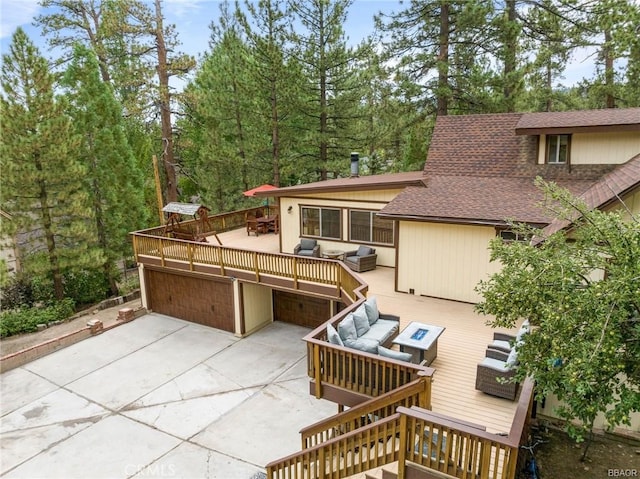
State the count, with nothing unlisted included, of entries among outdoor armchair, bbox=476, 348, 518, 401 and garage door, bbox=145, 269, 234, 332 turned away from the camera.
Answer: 0

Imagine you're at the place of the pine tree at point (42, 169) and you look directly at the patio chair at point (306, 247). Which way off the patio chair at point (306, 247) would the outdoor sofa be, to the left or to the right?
right

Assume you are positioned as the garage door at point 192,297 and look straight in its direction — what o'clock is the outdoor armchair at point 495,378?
The outdoor armchair is roughly at 10 o'clock from the garage door.

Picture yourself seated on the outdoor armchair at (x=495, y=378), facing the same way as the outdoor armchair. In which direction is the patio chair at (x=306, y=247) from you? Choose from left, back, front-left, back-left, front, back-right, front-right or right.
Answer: front-right

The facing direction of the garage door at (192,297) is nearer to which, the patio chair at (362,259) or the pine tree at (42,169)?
the pine tree

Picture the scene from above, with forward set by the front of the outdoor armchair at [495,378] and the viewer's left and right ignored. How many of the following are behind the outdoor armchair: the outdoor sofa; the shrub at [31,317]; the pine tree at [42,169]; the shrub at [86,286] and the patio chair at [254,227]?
0

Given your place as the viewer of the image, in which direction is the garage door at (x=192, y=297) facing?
facing the viewer and to the left of the viewer

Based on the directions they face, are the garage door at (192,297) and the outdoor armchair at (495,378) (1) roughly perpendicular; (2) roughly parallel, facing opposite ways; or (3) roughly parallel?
roughly perpendicular

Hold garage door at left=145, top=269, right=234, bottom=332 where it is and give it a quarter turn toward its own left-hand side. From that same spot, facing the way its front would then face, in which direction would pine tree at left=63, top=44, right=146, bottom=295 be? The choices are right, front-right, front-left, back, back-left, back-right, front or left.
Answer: back

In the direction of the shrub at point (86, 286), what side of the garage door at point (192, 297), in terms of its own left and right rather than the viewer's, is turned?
right

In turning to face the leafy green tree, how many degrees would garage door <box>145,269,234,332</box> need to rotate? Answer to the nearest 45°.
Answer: approximately 45° to its left

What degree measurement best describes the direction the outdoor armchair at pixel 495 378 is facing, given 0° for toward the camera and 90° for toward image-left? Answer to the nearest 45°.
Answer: approximately 90°

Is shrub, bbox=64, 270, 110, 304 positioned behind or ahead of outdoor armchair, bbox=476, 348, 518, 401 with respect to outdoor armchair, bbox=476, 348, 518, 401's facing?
ahead
